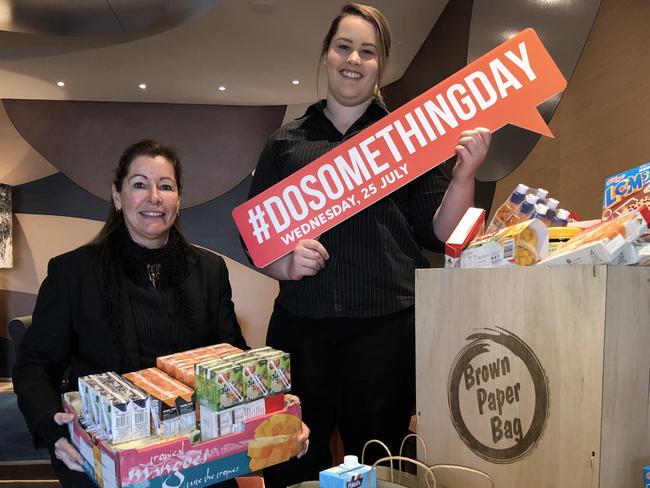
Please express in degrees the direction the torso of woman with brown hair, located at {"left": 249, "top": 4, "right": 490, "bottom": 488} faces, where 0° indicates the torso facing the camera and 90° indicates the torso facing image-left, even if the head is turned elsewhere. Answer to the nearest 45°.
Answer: approximately 0°
